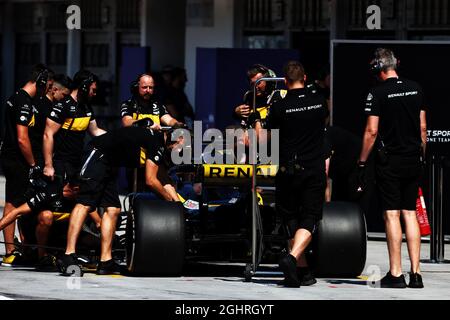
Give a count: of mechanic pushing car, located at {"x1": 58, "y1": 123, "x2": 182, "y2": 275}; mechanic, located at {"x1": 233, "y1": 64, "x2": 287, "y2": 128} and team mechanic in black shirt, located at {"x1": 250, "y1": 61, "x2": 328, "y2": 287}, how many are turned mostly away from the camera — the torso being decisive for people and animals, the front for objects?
1

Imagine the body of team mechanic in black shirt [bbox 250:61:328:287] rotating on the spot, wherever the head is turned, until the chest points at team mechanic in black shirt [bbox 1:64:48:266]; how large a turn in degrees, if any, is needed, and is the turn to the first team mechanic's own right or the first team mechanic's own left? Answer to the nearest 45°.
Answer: approximately 45° to the first team mechanic's own left

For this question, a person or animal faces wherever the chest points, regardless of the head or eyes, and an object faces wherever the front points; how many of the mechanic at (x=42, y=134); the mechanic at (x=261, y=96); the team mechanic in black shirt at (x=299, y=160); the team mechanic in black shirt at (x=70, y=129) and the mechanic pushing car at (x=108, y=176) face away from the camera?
1

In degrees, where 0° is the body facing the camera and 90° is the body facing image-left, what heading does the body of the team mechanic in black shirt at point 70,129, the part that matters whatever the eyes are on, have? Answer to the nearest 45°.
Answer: approximately 315°

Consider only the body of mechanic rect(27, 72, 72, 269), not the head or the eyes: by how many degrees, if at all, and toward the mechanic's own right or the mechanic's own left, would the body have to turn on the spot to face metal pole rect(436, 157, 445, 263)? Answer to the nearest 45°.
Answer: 0° — they already face it

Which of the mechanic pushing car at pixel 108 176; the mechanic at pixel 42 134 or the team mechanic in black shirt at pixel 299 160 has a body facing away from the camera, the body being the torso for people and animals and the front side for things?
the team mechanic in black shirt

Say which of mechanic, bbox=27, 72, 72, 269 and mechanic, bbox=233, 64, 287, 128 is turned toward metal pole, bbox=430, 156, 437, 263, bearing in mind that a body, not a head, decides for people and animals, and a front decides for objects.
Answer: mechanic, bbox=27, 72, 72, 269

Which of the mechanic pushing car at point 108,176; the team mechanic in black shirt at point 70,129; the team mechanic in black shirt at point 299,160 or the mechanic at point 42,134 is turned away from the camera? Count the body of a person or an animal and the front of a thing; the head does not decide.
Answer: the team mechanic in black shirt at point 299,160

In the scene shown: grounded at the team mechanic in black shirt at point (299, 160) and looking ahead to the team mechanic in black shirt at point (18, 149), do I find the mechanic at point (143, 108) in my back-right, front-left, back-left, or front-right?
front-right

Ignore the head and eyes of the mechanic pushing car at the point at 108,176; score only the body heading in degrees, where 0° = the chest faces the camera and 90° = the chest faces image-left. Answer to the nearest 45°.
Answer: approximately 270°

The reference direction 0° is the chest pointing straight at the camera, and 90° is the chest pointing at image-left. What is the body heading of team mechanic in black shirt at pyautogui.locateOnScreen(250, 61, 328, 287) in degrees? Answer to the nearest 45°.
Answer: approximately 180°

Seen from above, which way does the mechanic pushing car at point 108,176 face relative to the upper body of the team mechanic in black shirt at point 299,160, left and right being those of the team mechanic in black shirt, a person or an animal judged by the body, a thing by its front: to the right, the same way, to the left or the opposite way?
to the right

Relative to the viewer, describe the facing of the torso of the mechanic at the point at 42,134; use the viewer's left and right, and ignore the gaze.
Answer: facing to the right of the viewer

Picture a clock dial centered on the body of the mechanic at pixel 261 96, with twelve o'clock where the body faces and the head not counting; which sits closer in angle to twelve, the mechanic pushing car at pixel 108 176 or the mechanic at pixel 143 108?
the mechanic pushing car

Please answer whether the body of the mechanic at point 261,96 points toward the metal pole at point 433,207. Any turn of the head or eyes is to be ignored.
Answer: no

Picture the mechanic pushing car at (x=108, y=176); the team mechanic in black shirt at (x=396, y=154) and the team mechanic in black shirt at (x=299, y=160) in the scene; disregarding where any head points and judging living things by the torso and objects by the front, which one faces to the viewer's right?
the mechanic pushing car

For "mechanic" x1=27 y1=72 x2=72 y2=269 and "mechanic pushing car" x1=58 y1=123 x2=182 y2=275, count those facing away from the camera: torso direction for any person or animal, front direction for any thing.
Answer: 0

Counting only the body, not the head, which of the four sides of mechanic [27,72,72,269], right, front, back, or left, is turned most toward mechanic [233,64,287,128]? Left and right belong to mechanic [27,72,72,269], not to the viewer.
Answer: front

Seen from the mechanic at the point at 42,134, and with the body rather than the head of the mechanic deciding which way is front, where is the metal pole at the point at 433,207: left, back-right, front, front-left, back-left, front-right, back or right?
front

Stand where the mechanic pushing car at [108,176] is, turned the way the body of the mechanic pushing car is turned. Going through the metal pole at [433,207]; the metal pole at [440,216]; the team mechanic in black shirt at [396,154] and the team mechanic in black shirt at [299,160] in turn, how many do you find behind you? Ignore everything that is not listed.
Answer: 0

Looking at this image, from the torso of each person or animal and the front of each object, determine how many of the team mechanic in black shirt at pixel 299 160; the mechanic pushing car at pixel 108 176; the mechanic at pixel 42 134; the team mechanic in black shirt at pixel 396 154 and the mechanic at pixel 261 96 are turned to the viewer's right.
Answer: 2
